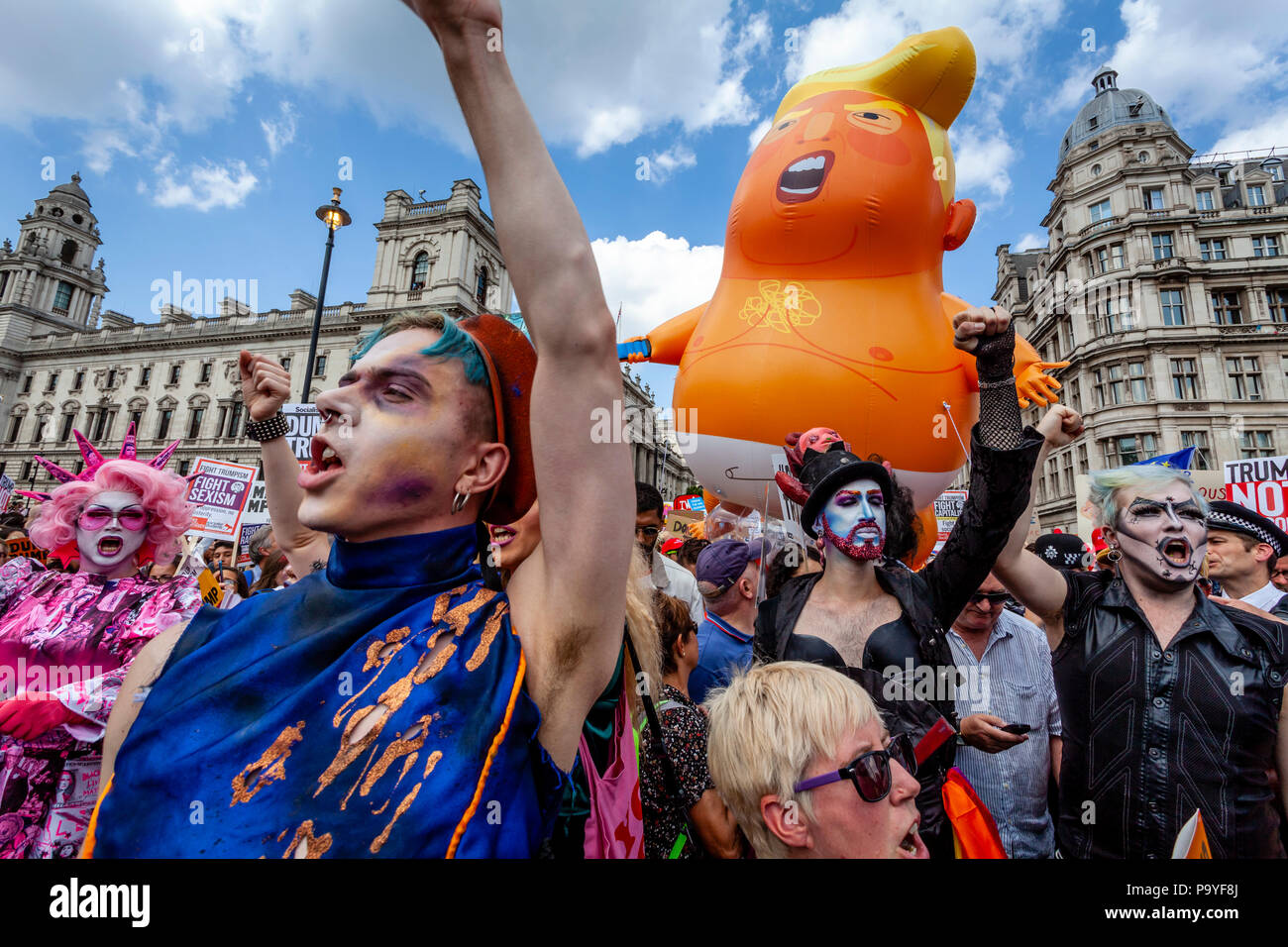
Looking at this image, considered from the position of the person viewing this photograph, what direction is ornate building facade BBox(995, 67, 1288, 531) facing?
facing the viewer and to the left of the viewer

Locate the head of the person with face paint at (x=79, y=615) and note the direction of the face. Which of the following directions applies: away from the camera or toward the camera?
toward the camera

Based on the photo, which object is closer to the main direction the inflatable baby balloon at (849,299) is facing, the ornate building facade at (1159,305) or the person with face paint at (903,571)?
the person with face paint

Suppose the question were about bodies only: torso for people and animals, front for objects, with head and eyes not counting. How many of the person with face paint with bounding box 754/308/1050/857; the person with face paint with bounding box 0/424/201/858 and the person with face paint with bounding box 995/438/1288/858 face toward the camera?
3

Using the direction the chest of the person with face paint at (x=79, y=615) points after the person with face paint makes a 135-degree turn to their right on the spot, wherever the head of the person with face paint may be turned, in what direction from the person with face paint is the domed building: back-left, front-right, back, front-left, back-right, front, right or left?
front-right

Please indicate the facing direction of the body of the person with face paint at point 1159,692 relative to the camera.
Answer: toward the camera

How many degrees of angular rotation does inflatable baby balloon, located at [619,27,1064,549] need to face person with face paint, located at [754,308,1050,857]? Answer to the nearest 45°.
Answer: approximately 45° to its left

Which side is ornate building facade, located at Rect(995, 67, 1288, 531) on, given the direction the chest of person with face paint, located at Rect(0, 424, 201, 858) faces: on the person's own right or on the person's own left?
on the person's own left

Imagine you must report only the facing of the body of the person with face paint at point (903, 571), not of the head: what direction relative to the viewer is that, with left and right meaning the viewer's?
facing the viewer

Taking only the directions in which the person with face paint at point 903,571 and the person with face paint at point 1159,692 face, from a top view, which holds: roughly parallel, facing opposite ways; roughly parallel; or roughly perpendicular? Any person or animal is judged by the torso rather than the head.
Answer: roughly parallel
